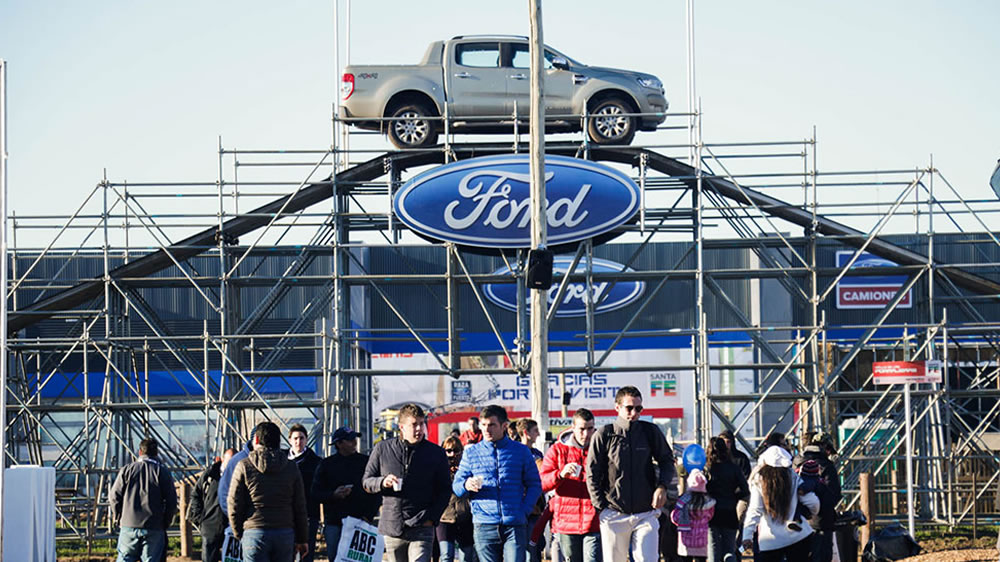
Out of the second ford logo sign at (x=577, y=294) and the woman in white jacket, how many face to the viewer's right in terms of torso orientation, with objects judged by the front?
0

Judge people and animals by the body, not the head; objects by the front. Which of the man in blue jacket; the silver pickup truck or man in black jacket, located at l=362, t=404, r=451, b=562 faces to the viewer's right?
the silver pickup truck

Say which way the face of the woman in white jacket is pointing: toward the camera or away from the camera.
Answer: away from the camera

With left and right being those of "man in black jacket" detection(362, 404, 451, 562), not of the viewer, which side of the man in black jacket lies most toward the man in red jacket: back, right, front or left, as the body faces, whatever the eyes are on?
left

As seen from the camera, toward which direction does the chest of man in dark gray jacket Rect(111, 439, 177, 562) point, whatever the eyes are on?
away from the camera

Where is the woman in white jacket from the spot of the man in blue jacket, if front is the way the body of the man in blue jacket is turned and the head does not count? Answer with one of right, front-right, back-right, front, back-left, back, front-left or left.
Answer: left

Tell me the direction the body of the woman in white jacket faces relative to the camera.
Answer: away from the camera

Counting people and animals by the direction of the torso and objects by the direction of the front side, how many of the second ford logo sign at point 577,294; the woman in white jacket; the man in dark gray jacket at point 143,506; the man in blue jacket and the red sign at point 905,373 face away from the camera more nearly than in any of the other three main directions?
2

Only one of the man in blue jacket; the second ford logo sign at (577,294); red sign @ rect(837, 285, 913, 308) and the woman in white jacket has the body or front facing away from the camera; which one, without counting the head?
the woman in white jacket

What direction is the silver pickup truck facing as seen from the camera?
to the viewer's right

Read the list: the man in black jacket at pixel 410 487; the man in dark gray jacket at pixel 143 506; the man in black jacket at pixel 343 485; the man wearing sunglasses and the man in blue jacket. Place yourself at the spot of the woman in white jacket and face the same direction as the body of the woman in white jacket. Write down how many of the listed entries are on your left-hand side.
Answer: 5

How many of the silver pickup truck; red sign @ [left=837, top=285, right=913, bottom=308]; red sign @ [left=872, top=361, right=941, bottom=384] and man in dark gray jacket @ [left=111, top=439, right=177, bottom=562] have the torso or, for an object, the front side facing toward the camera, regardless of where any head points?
2

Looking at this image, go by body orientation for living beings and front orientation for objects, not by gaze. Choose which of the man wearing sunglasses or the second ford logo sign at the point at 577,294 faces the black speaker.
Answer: the second ford logo sign

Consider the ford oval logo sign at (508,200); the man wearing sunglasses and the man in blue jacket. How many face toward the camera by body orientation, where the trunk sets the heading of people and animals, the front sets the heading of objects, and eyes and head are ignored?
3

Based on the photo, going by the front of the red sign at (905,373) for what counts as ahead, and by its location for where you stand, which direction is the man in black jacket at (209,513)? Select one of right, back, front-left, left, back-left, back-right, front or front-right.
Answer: front-right

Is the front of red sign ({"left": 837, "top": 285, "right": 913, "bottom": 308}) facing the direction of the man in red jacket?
yes

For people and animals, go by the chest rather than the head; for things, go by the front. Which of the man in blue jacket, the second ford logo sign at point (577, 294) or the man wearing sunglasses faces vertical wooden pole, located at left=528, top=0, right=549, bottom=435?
the second ford logo sign
